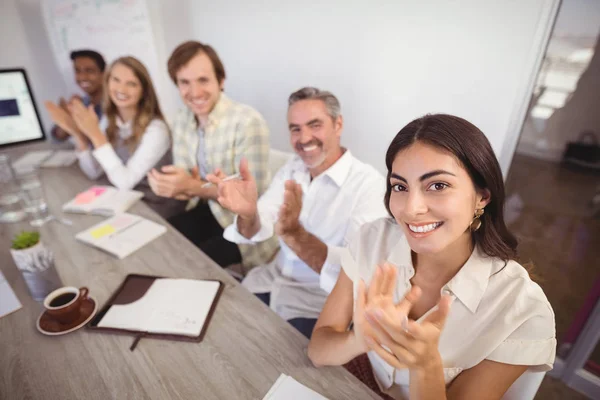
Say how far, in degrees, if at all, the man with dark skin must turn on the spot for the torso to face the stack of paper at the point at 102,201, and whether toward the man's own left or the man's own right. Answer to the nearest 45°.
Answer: approximately 45° to the man's own left

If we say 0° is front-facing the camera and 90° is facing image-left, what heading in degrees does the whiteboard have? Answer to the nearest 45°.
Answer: approximately 0°

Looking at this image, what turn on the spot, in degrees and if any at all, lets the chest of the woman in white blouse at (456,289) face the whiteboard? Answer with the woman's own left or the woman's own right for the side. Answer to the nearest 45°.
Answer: approximately 90° to the woman's own right

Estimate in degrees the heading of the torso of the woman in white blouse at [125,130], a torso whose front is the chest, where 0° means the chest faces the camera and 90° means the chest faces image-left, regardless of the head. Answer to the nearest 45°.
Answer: approximately 45°

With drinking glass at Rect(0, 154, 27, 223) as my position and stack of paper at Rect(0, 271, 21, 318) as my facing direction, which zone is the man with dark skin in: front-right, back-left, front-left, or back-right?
back-left

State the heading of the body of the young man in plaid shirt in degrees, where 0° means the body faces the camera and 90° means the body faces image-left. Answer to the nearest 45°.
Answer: approximately 45°
